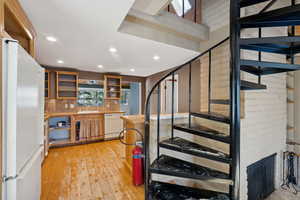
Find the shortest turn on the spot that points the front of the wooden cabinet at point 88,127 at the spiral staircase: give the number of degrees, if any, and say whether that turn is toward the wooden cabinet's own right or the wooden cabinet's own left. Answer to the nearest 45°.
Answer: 0° — it already faces it

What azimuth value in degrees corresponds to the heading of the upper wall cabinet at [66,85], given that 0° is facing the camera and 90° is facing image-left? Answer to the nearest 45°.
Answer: approximately 0°

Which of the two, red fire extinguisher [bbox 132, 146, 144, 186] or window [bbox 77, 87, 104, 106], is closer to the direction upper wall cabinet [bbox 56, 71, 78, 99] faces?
the red fire extinguisher

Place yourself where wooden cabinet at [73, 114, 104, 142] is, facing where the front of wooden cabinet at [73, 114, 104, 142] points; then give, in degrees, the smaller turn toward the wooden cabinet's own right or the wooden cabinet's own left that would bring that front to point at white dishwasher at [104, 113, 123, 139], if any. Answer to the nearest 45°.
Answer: approximately 90° to the wooden cabinet's own left
